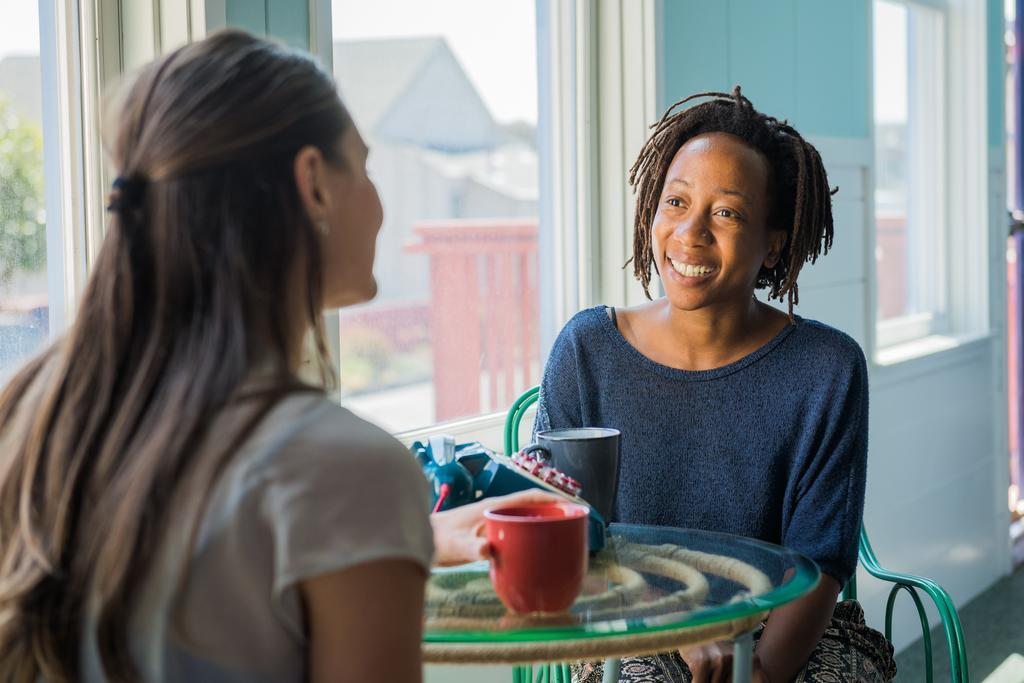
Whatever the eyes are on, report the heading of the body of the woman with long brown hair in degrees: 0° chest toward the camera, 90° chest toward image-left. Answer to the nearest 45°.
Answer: approximately 225°

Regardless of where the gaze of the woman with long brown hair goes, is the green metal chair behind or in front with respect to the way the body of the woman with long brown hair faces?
in front

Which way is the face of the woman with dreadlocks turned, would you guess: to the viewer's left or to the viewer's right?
to the viewer's left

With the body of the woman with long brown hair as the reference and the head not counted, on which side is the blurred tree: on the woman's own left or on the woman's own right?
on the woman's own left

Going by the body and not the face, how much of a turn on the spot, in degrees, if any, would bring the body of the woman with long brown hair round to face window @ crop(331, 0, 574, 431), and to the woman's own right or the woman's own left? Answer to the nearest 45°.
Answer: approximately 45° to the woman's own left

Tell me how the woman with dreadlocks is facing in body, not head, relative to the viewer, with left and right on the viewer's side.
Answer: facing the viewer and to the left of the viewer

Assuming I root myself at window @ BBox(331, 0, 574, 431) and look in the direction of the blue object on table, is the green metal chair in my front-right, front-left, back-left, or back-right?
front-left

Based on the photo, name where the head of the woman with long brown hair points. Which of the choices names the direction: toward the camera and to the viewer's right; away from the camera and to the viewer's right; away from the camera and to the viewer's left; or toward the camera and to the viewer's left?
away from the camera and to the viewer's right

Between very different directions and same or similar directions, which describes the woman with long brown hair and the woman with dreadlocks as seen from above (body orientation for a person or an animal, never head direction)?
very different directions
